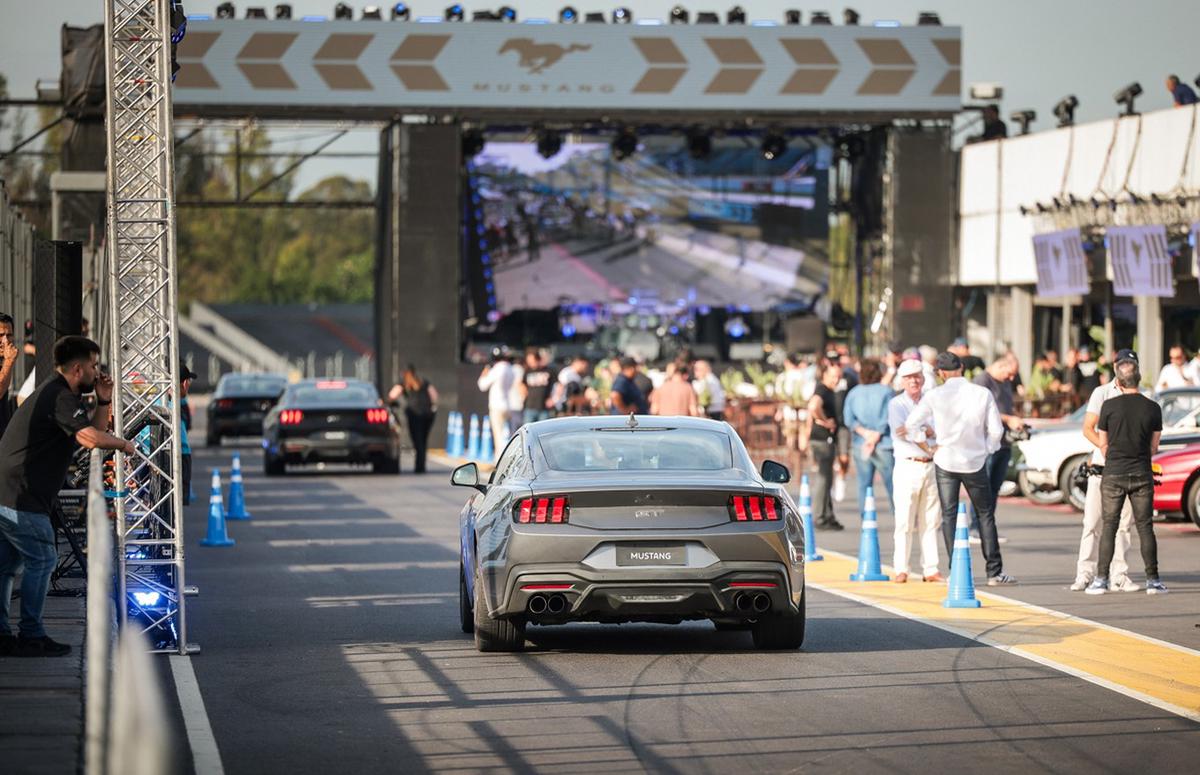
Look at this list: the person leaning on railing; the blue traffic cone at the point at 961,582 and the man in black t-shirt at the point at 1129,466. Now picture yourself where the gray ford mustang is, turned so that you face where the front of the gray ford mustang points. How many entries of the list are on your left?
1

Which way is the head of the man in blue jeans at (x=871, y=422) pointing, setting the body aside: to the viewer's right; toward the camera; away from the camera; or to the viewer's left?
away from the camera

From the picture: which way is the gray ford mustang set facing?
away from the camera

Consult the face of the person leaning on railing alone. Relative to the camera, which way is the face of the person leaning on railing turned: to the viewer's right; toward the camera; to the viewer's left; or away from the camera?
to the viewer's right

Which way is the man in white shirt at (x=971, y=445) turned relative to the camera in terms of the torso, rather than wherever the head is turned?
away from the camera

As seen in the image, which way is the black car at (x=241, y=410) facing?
away from the camera

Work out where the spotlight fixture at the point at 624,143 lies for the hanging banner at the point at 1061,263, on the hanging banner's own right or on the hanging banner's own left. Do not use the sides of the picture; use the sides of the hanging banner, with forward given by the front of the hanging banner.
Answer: on the hanging banner's own right

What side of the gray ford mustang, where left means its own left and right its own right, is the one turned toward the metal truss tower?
left

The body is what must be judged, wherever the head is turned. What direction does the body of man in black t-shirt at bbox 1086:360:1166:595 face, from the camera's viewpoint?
away from the camera
